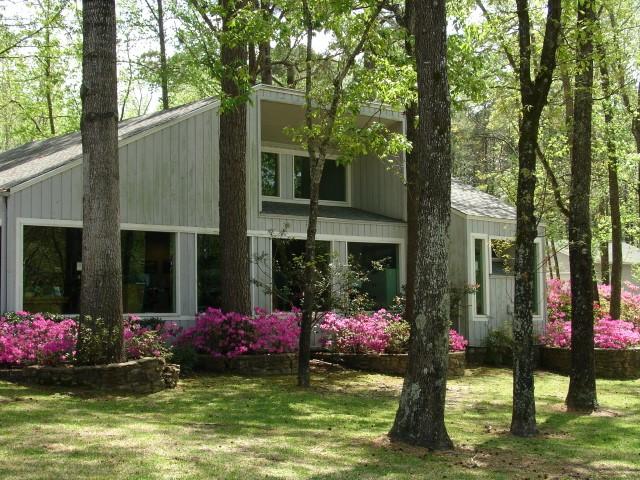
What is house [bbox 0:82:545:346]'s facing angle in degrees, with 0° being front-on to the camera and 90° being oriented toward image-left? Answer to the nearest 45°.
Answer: approximately 0°

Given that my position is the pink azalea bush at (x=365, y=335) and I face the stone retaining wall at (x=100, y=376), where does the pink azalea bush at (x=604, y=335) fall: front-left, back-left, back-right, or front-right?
back-left

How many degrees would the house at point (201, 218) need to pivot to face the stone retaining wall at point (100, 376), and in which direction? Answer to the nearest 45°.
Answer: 0° — it already faces it

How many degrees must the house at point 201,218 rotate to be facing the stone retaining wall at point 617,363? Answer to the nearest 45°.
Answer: approximately 90° to its left
